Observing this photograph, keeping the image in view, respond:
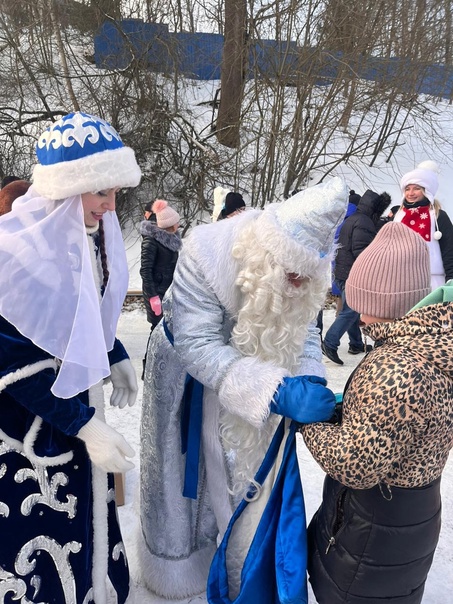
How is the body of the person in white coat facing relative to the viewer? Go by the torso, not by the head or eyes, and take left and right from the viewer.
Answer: facing the viewer and to the right of the viewer
